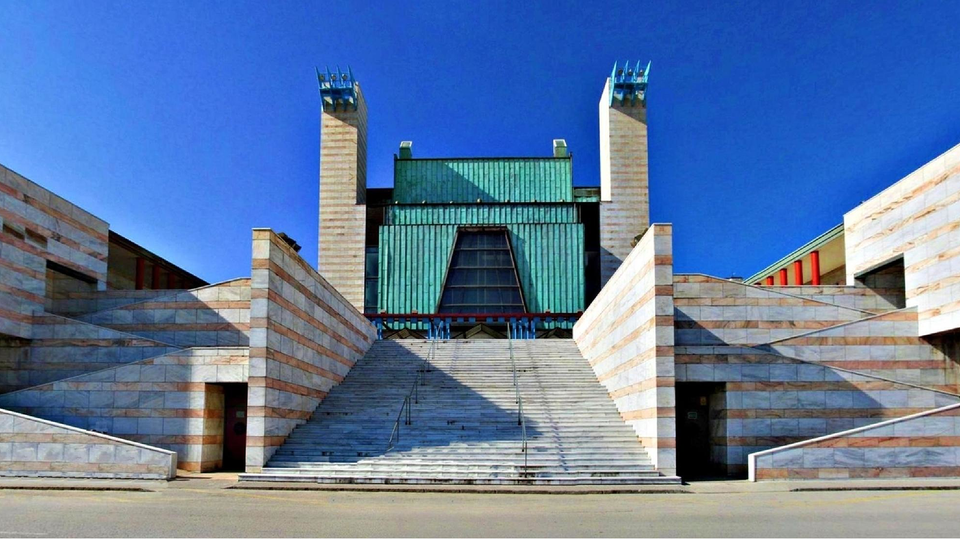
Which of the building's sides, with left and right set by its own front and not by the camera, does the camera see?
front
